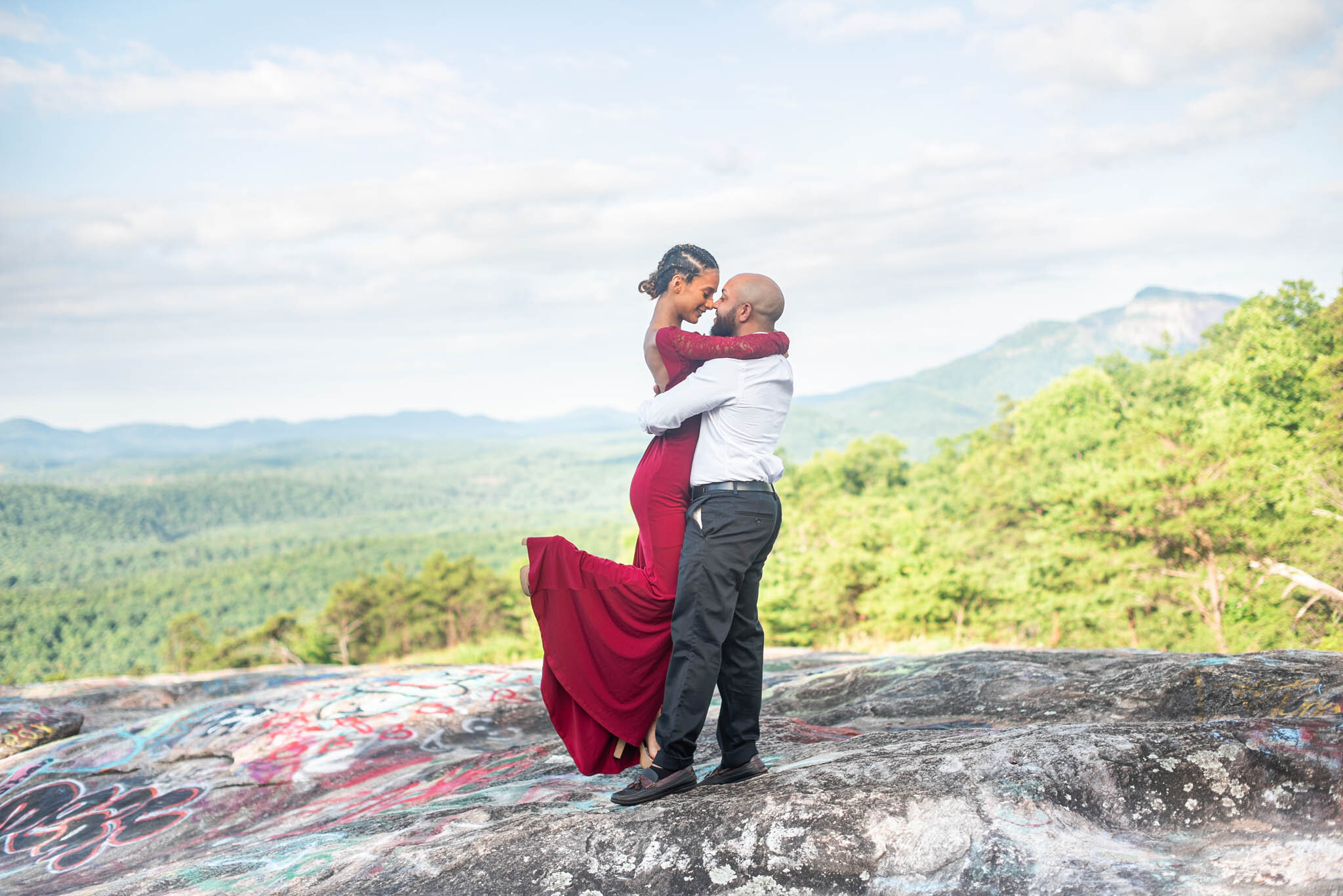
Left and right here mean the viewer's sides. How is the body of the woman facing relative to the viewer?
facing to the right of the viewer

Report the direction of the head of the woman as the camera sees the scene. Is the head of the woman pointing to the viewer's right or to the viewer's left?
to the viewer's right

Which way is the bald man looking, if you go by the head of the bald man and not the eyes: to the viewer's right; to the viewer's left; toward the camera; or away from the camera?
to the viewer's left
